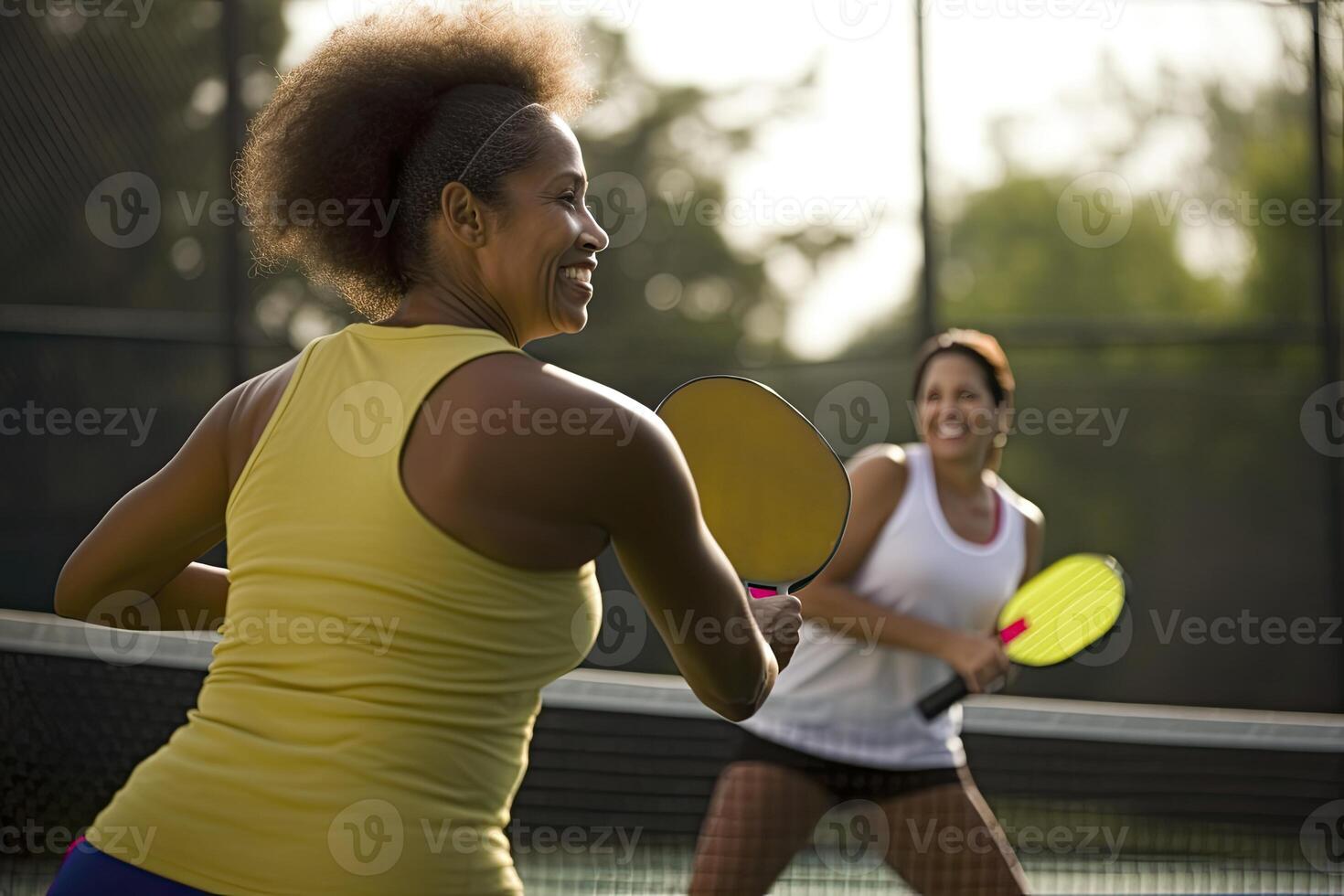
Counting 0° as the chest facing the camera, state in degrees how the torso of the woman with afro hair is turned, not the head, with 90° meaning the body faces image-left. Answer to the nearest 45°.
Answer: approximately 225°

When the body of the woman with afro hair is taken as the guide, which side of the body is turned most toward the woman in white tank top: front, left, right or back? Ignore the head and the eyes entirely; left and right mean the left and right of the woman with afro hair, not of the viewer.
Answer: front

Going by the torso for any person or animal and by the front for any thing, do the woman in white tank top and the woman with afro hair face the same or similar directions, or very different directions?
very different directions

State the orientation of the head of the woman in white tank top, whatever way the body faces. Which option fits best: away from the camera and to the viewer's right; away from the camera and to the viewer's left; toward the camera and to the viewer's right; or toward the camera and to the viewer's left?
toward the camera and to the viewer's left

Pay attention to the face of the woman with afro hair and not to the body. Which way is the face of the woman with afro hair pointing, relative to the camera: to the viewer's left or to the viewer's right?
to the viewer's right

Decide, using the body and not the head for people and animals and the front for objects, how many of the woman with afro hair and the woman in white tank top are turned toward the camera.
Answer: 1

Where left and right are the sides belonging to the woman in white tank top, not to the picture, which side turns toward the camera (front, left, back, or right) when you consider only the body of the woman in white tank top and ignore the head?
front
